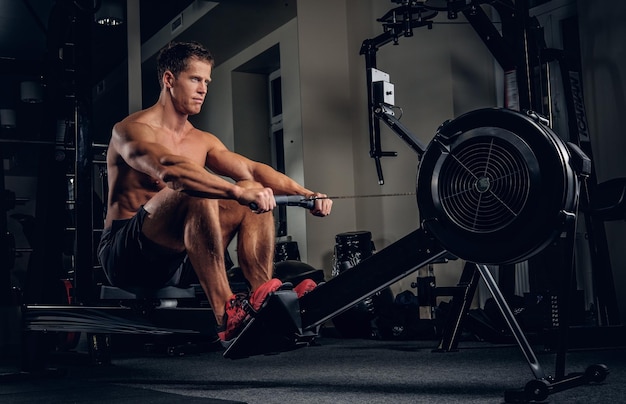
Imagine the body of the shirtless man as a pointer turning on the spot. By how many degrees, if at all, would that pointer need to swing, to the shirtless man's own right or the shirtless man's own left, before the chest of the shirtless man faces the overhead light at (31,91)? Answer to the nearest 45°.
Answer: approximately 135° to the shirtless man's own left

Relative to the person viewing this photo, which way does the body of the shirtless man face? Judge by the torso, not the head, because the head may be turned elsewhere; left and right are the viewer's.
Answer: facing the viewer and to the right of the viewer

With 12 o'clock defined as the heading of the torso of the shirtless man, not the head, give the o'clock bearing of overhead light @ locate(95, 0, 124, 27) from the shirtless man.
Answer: The overhead light is roughly at 7 o'clock from the shirtless man.
